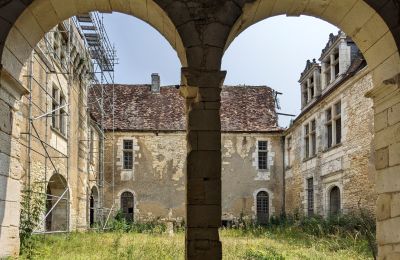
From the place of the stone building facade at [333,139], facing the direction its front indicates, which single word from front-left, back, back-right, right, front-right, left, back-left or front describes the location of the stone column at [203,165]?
front-left

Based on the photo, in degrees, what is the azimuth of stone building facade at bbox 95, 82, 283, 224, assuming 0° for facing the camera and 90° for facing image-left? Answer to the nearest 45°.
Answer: approximately 0°

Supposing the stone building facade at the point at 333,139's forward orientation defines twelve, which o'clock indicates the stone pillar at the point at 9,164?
The stone pillar is roughly at 11 o'clock from the stone building facade.

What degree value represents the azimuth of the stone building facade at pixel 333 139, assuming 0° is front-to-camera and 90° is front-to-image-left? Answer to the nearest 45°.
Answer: approximately 45°

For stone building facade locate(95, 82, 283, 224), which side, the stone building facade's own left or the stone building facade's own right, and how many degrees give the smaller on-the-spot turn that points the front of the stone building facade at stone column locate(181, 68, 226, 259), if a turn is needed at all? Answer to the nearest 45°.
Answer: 0° — it already faces it

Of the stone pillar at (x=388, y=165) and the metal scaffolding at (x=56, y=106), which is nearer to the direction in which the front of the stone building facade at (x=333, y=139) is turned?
the metal scaffolding
